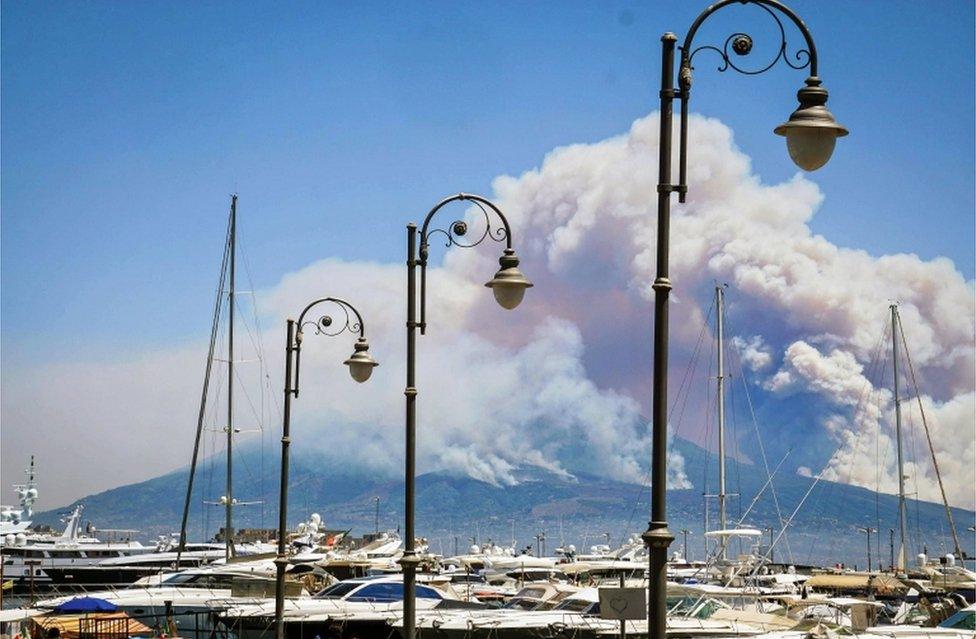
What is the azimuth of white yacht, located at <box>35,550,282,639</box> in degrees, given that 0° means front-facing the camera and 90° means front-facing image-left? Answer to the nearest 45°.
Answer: approximately 90°

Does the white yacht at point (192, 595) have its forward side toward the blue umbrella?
no

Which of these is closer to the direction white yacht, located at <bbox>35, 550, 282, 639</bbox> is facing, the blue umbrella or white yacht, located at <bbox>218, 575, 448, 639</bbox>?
the blue umbrella
